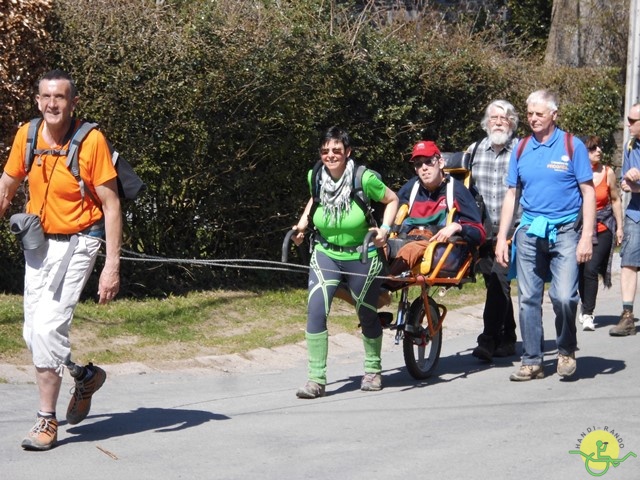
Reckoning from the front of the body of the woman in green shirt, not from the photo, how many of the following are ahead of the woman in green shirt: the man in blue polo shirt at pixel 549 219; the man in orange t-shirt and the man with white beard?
1

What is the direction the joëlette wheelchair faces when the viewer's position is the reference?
facing the viewer and to the left of the viewer

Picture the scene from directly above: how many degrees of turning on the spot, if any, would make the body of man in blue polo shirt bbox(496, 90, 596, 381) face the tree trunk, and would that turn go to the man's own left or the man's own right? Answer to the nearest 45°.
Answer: approximately 135° to the man's own right

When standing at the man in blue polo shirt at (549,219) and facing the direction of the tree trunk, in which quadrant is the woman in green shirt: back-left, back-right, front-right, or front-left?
back-left

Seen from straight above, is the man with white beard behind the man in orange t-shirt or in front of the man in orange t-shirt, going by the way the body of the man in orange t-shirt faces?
behind

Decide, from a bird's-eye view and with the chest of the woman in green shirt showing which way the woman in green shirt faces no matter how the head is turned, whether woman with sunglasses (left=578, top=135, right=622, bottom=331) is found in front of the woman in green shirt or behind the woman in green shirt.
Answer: behind

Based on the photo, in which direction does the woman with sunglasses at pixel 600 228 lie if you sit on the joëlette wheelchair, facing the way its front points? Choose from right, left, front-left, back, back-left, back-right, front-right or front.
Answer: back

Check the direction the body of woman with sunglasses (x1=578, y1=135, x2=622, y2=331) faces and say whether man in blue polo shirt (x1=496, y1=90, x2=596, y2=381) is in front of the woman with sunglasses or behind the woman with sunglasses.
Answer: in front

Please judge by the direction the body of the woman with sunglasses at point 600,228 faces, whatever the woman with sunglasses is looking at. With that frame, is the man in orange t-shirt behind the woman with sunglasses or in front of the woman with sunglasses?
in front

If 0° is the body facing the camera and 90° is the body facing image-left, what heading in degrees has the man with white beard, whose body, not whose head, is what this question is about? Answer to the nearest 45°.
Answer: approximately 0°
